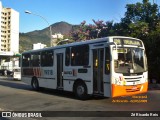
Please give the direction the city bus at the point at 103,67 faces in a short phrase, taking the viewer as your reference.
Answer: facing the viewer and to the right of the viewer
